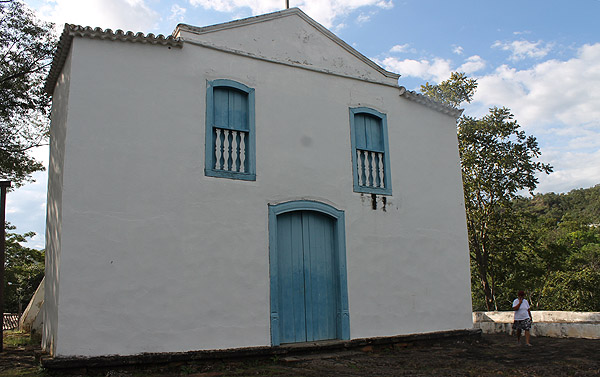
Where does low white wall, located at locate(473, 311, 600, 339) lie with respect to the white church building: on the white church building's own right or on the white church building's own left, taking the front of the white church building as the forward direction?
on the white church building's own left

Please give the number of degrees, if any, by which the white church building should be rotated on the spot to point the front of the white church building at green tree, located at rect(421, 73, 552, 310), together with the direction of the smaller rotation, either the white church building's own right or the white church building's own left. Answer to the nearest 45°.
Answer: approximately 90° to the white church building's own left

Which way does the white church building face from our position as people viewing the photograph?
facing the viewer and to the right of the viewer

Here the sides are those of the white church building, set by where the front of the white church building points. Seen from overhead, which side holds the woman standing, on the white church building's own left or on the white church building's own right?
on the white church building's own left
